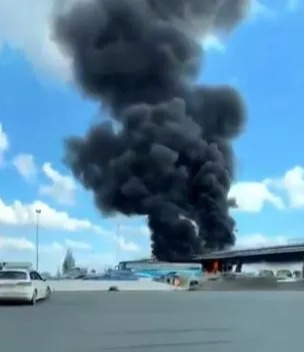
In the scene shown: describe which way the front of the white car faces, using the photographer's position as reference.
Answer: facing away from the viewer and to the right of the viewer

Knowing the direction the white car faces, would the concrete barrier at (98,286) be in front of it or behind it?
in front
